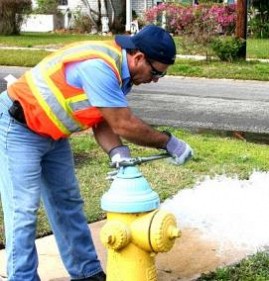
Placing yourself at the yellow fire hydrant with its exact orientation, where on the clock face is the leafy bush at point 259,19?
The leafy bush is roughly at 8 o'clock from the yellow fire hydrant.

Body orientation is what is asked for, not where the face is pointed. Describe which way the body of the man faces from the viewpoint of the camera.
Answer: to the viewer's right

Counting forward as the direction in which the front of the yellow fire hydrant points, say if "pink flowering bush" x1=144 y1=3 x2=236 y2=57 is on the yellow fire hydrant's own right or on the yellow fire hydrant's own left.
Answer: on the yellow fire hydrant's own left

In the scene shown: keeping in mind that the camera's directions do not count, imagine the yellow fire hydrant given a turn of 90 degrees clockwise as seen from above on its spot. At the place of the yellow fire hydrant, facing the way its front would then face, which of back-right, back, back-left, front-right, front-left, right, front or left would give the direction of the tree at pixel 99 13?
back-right

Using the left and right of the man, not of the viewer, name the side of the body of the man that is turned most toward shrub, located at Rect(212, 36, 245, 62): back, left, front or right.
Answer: left

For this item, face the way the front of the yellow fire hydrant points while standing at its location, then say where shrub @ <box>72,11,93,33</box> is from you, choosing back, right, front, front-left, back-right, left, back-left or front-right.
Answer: back-left

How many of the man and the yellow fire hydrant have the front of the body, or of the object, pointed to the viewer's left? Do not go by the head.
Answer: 0

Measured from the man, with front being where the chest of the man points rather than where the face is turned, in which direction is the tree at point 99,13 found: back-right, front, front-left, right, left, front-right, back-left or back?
left

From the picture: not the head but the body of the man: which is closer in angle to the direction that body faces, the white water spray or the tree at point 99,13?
the white water spray

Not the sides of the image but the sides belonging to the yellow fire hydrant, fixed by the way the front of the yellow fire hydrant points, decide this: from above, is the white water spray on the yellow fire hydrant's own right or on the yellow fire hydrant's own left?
on the yellow fire hydrant's own left

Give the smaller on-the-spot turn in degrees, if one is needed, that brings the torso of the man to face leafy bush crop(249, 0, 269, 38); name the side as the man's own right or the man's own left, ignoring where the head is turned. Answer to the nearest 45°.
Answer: approximately 90° to the man's own left

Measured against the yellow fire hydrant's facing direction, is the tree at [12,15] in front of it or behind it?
behind

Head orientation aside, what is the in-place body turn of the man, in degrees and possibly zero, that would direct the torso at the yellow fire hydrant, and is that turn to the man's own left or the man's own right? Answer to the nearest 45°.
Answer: approximately 45° to the man's own right

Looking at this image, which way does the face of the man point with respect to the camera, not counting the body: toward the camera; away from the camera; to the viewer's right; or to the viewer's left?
to the viewer's right

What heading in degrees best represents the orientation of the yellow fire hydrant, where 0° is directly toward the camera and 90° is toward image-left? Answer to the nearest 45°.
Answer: approximately 315°
